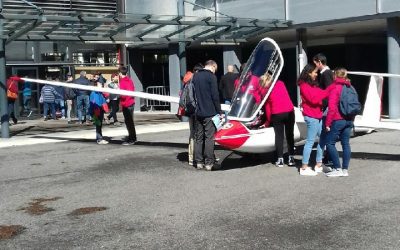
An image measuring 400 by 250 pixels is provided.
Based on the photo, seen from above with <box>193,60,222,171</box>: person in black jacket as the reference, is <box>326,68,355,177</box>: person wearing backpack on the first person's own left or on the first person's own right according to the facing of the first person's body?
on the first person's own right

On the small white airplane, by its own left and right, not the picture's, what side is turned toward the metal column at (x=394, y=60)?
back

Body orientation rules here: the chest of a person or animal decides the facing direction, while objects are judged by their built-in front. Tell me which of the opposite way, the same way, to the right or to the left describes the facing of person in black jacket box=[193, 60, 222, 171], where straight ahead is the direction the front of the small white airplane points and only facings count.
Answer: the opposite way

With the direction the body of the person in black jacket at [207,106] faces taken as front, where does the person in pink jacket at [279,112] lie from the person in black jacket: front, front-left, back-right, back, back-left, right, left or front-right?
front-right

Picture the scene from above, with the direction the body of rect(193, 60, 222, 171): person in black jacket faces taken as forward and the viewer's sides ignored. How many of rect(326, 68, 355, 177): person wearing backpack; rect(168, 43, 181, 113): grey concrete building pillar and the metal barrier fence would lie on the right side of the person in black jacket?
1

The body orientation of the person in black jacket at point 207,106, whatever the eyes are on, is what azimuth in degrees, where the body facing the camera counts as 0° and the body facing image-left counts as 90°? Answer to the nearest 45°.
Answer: approximately 225°

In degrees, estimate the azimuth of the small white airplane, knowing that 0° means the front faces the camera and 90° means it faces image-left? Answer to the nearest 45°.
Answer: approximately 45°

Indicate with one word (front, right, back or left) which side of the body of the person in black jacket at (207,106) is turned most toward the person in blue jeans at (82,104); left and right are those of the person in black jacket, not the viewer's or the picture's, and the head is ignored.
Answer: left

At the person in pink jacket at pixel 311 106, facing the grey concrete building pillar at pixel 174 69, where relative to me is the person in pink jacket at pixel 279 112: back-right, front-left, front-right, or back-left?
front-left

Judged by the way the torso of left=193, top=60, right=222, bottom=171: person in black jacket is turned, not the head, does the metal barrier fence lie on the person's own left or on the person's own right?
on the person's own left

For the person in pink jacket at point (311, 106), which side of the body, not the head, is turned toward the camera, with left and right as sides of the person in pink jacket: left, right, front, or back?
right
